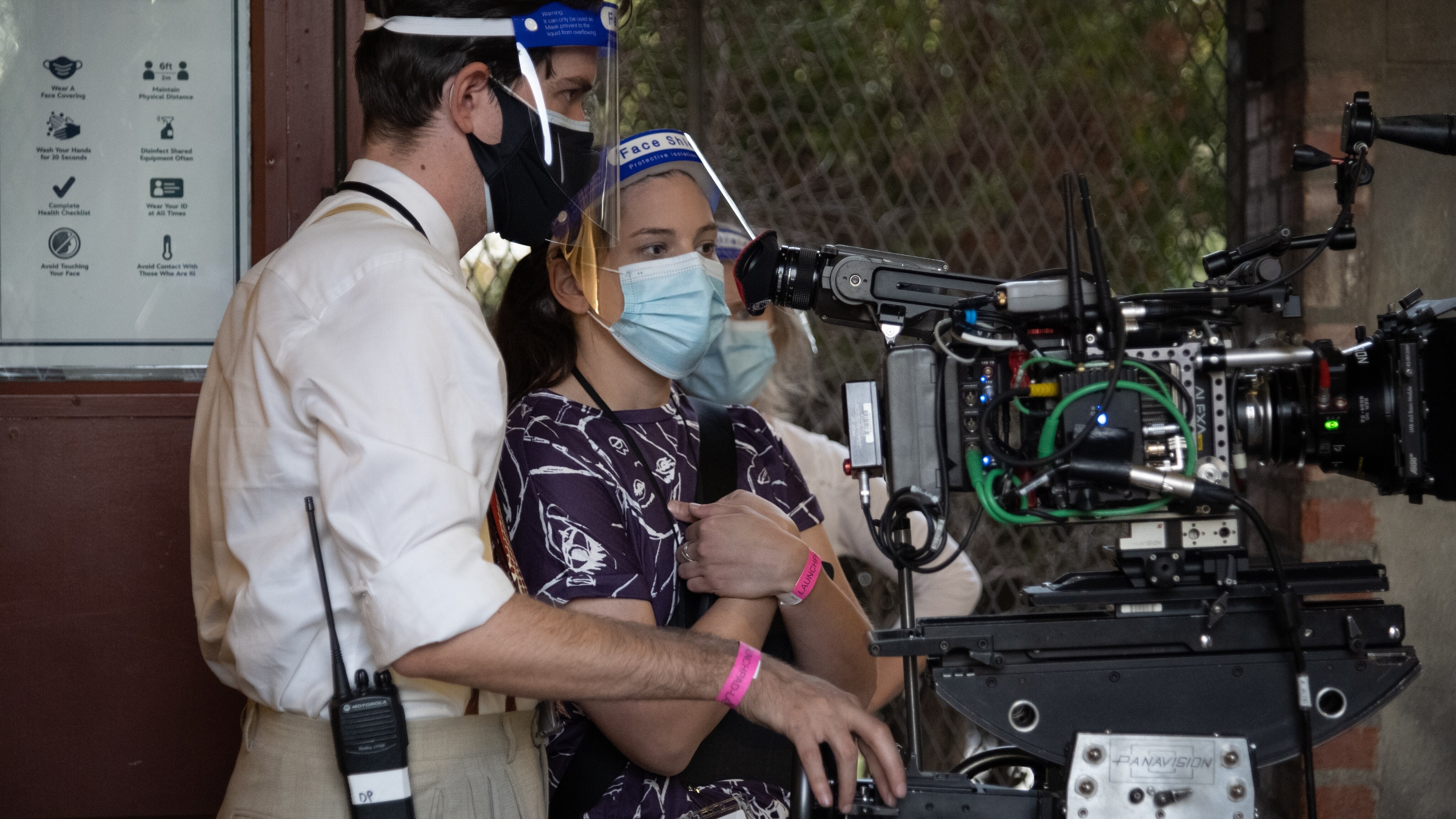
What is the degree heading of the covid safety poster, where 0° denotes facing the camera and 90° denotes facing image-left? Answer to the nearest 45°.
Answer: approximately 0°

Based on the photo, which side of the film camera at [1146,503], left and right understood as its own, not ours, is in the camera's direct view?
right

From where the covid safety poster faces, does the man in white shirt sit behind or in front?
in front

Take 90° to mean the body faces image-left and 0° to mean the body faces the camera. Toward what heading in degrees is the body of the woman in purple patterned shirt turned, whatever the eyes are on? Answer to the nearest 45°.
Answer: approximately 315°

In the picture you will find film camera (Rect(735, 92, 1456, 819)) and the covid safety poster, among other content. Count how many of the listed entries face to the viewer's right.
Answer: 1

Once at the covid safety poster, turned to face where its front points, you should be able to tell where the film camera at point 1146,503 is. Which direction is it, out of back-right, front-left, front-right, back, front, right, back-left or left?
front-left

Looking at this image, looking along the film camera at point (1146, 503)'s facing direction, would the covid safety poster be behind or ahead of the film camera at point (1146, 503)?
behind

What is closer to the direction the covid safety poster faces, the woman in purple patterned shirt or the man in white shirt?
the man in white shirt

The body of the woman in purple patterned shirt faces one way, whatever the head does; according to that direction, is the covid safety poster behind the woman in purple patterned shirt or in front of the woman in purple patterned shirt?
behind

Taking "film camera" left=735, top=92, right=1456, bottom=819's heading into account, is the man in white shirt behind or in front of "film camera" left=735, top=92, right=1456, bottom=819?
behind
